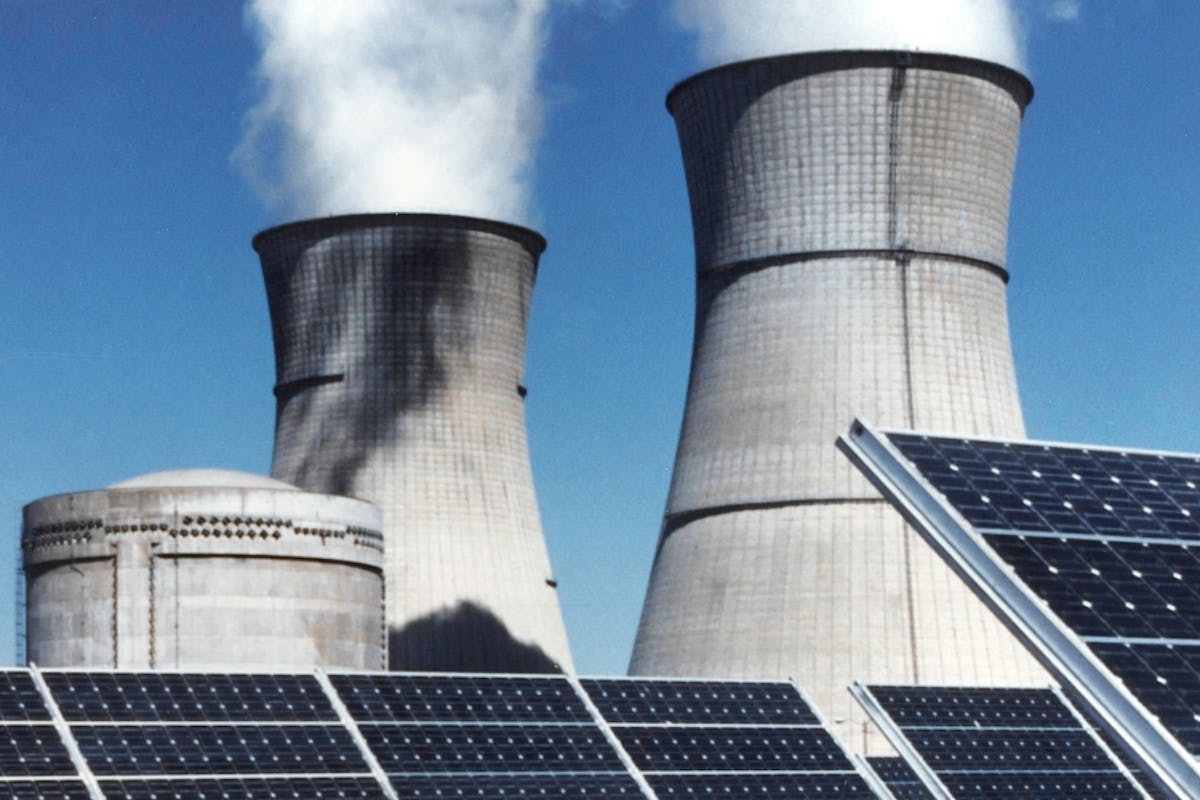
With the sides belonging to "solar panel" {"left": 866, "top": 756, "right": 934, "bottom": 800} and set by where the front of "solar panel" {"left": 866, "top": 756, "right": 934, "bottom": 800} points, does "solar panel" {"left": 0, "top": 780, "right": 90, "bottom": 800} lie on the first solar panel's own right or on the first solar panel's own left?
on the first solar panel's own right

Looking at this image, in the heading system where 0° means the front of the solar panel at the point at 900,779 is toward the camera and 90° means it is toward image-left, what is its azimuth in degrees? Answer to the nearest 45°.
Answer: approximately 315°

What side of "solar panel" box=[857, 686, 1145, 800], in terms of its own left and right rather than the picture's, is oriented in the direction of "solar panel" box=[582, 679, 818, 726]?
right

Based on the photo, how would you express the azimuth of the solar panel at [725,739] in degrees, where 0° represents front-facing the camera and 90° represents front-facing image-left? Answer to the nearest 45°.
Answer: approximately 315°

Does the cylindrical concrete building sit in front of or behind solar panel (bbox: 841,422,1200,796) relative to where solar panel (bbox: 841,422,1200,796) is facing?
behind
